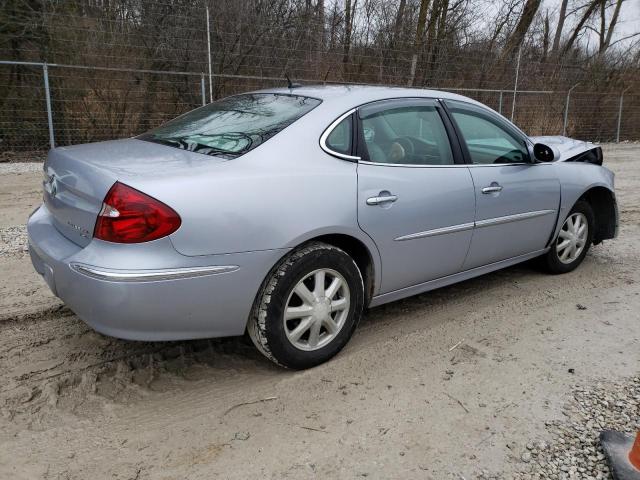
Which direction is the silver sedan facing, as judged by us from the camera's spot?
facing away from the viewer and to the right of the viewer

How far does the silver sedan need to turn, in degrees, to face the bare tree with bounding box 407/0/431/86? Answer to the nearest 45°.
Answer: approximately 45° to its left

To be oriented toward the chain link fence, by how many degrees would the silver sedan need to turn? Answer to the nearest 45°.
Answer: approximately 45° to its left

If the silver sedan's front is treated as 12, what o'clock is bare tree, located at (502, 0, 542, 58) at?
The bare tree is roughly at 11 o'clock from the silver sedan.

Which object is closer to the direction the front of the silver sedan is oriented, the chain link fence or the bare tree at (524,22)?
the bare tree
